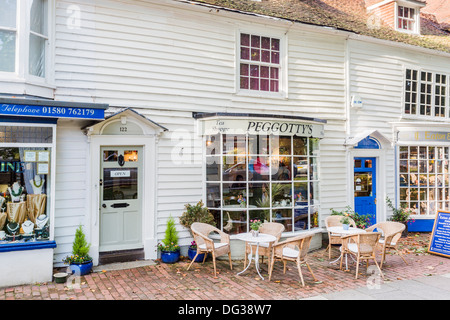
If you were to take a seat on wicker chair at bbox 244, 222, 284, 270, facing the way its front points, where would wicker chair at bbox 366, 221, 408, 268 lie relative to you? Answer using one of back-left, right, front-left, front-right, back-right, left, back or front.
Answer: back-left

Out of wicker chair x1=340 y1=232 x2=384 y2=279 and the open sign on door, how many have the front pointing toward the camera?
1

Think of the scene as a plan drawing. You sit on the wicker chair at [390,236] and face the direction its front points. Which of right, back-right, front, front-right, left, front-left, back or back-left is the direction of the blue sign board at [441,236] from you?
back

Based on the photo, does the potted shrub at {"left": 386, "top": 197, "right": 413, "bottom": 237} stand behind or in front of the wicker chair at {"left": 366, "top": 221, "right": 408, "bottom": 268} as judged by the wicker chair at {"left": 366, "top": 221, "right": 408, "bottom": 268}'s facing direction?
behind

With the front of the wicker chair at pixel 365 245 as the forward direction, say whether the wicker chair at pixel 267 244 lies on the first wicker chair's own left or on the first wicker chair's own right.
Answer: on the first wicker chair's own left

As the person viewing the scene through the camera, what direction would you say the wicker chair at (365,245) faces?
facing away from the viewer and to the left of the viewer

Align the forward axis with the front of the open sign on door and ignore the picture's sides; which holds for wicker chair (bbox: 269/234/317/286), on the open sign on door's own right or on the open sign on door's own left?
on the open sign on door's own left

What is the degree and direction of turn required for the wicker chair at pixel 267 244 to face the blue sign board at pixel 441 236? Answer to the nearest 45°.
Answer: approximately 135° to its left

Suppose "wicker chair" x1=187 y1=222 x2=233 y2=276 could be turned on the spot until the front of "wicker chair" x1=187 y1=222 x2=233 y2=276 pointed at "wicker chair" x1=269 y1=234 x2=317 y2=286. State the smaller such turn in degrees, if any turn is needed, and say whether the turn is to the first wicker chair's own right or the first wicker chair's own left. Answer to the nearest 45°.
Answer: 0° — it already faces it
